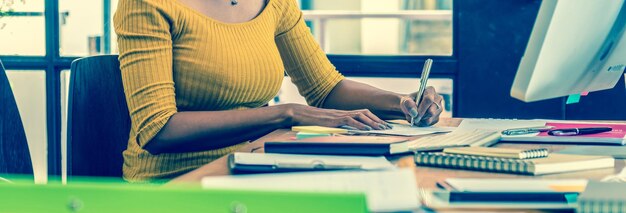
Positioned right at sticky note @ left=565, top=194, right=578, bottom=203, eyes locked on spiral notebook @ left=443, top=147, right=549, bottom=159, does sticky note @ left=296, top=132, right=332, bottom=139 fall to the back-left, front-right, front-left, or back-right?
front-left

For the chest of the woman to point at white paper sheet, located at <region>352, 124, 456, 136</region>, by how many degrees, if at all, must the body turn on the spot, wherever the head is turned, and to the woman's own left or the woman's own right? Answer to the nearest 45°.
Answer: approximately 45° to the woman's own left

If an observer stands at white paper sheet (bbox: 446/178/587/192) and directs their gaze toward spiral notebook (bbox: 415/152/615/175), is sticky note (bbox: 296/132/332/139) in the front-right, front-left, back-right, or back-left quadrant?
front-left

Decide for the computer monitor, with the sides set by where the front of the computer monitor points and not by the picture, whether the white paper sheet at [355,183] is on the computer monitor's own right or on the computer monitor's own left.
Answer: on the computer monitor's own left

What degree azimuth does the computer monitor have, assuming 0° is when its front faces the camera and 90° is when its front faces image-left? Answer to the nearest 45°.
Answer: approximately 135°

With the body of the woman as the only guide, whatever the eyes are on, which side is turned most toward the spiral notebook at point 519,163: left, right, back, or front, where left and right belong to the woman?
front

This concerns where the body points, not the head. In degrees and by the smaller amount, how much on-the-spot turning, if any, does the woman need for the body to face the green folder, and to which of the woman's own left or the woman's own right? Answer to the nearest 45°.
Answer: approximately 45° to the woman's own right

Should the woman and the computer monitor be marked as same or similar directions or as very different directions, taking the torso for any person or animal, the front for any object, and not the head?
very different directions

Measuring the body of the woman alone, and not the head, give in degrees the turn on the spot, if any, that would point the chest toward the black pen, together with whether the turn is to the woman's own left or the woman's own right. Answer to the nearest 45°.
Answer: approximately 45° to the woman's own left
